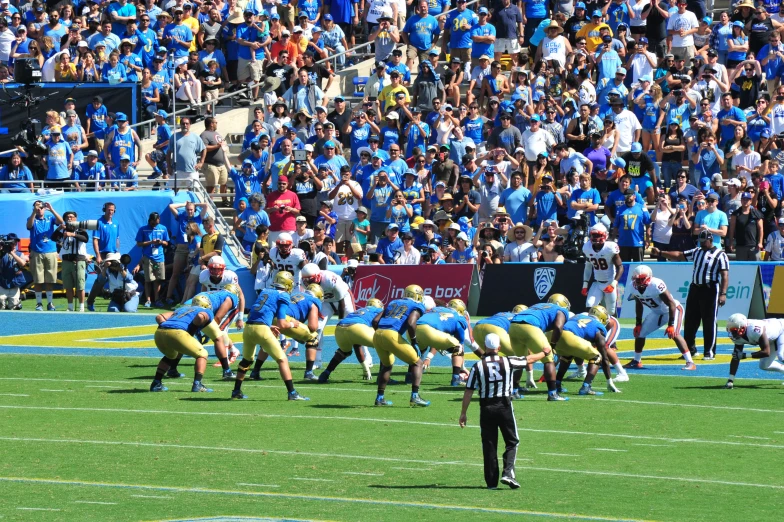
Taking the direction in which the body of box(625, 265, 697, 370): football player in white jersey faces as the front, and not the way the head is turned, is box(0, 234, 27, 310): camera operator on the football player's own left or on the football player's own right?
on the football player's own right

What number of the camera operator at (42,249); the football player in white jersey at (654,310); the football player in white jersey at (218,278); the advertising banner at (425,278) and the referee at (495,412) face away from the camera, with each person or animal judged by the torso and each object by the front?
1

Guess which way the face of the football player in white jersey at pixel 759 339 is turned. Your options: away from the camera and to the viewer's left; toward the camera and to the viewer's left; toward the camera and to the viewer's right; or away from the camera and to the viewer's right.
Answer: toward the camera and to the viewer's left

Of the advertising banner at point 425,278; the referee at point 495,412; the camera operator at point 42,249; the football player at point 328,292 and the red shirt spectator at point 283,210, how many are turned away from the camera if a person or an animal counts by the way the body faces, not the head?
1

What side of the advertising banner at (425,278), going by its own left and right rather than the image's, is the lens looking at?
front

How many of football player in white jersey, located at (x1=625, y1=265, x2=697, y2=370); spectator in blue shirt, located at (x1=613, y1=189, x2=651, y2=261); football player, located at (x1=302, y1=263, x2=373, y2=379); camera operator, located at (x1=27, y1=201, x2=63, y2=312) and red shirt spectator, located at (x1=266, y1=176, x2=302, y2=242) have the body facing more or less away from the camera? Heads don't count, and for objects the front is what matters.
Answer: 0

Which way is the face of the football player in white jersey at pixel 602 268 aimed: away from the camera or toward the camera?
toward the camera

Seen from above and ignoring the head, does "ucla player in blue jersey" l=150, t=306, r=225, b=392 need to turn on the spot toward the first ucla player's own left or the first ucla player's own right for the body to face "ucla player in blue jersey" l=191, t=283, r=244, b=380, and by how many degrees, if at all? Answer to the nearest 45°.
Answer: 0° — they already face them

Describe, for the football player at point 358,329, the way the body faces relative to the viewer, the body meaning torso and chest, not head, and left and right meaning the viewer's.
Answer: facing away from the viewer and to the right of the viewer

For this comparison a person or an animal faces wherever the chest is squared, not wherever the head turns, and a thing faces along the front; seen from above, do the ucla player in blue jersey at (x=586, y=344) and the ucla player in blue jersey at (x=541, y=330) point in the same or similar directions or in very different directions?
same or similar directions

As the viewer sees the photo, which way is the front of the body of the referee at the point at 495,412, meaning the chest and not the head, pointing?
away from the camera

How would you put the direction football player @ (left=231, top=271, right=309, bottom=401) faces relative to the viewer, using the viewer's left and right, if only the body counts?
facing away from the viewer and to the right of the viewer

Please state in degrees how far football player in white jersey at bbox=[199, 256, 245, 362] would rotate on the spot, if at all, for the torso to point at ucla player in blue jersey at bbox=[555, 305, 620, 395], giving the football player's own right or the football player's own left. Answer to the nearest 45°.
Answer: approximately 45° to the football player's own left

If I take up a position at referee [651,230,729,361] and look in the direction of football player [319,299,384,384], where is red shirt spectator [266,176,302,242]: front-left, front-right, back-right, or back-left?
front-right

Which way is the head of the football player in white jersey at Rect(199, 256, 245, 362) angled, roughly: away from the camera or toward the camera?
toward the camera
